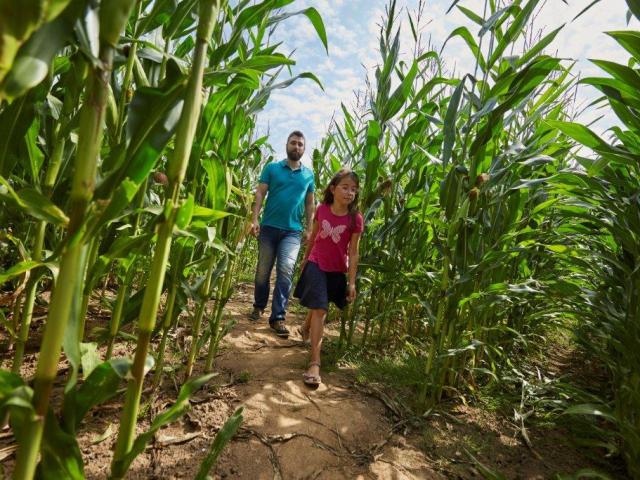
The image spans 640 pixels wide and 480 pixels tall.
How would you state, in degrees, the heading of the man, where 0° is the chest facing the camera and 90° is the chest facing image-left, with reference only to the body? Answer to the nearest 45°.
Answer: approximately 0°

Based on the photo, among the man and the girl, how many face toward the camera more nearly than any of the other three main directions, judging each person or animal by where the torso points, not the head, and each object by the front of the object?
2

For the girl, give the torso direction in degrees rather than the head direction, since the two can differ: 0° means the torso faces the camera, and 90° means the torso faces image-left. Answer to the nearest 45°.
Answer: approximately 0°

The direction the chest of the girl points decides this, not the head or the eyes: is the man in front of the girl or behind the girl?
behind
